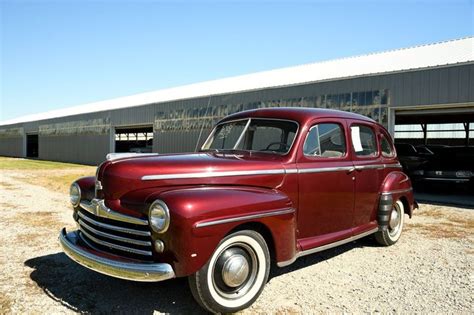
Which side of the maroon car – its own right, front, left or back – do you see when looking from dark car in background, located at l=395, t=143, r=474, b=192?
back

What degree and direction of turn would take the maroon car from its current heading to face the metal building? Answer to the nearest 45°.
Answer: approximately 135° to its right

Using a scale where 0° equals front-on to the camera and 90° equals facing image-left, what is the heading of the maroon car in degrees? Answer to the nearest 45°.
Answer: approximately 45°
